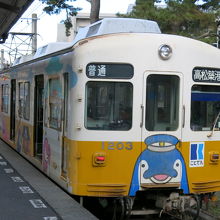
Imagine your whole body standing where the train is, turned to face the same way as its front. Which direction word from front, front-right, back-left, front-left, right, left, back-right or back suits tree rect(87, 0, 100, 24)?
back-left

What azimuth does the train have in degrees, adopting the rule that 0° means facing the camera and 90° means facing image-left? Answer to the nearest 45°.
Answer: approximately 315°

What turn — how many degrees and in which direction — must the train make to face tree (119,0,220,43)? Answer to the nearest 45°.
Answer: approximately 135° to its left

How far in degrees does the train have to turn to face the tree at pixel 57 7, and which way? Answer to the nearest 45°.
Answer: approximately 135° to its left
